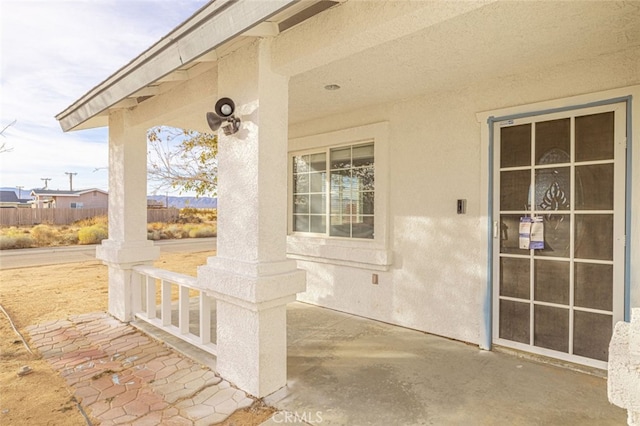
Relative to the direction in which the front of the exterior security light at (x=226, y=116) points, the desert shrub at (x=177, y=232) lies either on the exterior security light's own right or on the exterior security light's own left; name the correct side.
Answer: on the exterior security light's own right

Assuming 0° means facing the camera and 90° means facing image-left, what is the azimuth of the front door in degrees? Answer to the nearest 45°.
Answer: approximately 45°

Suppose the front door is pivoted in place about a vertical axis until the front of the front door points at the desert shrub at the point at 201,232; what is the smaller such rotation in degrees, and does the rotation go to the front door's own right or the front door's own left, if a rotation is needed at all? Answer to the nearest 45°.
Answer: approximately 90° to the front door's own right

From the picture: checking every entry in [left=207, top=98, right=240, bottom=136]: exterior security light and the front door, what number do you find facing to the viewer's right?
0

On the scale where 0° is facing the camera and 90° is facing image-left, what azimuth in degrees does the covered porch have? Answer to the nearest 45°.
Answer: approximately 45°

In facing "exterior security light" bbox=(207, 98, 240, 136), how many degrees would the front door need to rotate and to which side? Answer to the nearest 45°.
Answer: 0° — it already faces it

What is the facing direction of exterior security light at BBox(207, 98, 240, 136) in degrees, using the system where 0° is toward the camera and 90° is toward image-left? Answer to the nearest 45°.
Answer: approximately 45°

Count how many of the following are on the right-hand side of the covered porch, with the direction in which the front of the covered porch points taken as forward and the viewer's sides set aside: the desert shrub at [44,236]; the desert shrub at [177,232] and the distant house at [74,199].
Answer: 3

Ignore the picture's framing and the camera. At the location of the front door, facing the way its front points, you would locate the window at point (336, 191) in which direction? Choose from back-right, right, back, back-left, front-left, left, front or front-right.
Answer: front-right

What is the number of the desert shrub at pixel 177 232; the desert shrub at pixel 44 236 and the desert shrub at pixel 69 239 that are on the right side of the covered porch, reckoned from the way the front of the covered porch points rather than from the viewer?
3
